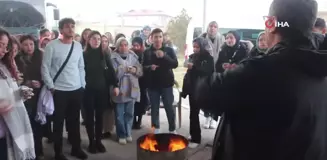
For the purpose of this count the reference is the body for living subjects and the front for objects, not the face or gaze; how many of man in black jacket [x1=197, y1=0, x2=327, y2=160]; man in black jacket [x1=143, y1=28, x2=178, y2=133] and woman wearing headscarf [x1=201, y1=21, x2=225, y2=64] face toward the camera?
2

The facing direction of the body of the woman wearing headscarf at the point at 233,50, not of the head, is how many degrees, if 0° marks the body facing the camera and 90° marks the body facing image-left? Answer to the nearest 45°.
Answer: approximately 45°

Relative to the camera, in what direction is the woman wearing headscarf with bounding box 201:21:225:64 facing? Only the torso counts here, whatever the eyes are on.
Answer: toward the camera

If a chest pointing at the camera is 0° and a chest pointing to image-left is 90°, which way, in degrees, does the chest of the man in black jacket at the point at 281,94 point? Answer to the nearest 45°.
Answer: approximately 135°

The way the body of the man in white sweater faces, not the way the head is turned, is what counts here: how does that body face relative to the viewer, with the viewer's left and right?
facing the viewer and to the right of the viewer

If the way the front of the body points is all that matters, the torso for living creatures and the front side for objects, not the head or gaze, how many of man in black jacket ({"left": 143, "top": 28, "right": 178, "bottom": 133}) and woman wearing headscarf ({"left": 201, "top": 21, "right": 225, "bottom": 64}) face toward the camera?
2

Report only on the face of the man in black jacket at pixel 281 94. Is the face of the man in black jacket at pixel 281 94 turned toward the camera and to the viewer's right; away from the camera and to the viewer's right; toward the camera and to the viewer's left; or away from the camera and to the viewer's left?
away from the camera and to the viewer's left

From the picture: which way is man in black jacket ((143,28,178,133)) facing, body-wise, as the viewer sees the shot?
toward the camera

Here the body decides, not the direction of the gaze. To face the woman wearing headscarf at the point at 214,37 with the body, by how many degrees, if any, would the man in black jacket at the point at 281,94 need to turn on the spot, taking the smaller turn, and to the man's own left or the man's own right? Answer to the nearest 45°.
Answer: approximately 45° to the man's own right

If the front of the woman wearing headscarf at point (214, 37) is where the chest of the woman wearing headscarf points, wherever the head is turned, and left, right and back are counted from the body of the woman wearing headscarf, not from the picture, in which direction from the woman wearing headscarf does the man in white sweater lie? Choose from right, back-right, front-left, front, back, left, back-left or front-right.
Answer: front-right

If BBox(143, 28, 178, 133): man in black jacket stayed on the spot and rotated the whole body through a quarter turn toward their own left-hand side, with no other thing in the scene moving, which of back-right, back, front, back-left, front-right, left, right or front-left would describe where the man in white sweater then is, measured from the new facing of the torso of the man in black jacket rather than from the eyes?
back-right

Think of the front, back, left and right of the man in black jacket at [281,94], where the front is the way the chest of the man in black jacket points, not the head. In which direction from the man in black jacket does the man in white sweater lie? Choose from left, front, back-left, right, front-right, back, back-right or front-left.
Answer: front

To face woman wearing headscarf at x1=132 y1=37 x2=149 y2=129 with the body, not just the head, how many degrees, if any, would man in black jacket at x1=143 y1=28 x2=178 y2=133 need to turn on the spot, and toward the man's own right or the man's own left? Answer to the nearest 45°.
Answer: approximately 135° to the man's own right

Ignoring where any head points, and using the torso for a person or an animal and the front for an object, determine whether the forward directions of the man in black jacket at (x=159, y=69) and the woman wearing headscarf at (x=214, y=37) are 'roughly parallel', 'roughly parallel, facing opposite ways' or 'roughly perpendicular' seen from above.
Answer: roughly parallel

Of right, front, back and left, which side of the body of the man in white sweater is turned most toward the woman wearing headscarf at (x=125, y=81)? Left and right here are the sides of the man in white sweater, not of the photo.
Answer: left
